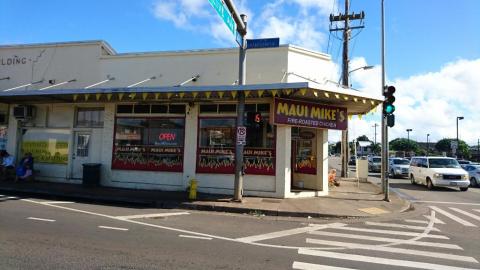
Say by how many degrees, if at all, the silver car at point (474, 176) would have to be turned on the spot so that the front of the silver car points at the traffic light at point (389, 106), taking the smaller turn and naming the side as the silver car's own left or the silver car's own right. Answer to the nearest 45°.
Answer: approximately 45° to the silver car's own right

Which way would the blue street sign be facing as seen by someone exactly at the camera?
facing the viewer

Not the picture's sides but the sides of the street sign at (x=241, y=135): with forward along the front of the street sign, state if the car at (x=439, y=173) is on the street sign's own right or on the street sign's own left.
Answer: on the street sign's own left

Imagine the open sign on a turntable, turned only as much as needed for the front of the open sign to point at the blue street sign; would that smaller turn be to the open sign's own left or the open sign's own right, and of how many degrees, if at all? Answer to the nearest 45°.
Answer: approximately 45° to the open sign's own left

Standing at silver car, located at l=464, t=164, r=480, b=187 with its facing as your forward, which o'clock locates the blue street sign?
The blue street sign is roughly at 2 o'clock from the silver car.

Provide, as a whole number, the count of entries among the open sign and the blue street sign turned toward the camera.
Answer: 2

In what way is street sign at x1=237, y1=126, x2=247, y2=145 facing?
toward the camera

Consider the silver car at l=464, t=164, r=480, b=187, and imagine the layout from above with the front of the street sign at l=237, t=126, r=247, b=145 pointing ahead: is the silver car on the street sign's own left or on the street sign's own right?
on the street sign's own left

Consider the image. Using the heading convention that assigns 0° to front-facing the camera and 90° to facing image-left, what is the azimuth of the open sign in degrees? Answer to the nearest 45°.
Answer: approximately 0°

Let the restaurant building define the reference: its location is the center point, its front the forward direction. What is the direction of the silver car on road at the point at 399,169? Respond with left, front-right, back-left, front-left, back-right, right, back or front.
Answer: back-left

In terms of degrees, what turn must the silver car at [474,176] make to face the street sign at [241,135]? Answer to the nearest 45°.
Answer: approximately 45° to its right

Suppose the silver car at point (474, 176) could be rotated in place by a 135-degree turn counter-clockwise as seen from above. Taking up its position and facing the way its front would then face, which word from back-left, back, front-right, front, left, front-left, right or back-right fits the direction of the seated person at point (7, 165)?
back-left

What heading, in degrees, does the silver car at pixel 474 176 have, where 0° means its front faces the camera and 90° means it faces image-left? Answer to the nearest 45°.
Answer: approximately 315°

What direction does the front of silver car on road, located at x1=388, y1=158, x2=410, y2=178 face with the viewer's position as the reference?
facing the viewer and to the right of the viewer

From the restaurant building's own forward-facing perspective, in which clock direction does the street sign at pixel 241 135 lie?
The street sign is roughly at 11 o'clock from the restaurant building.
